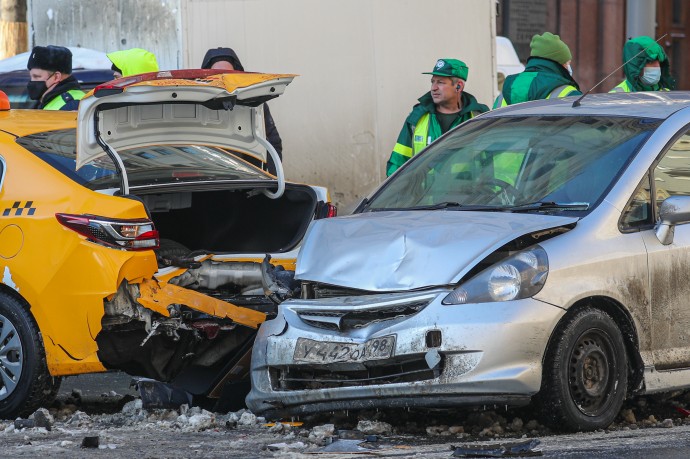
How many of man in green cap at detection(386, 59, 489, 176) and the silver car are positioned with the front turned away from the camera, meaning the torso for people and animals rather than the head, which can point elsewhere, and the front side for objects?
0

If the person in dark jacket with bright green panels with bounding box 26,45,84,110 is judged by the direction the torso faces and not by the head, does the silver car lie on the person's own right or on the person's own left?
on the person's own left

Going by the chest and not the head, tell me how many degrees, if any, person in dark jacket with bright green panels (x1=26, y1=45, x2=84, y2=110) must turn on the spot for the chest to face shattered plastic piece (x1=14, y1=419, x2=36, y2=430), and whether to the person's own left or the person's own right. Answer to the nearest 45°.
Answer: approximately 45° to the person's own left

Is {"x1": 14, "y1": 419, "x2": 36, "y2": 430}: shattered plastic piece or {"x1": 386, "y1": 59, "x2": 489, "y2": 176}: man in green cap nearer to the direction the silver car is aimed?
the shattered plastic piece

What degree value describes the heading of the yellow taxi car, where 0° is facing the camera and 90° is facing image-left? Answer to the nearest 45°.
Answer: approximately 135°

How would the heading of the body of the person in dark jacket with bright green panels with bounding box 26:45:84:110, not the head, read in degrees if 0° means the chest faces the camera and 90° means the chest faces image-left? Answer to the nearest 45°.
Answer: approximately 45°

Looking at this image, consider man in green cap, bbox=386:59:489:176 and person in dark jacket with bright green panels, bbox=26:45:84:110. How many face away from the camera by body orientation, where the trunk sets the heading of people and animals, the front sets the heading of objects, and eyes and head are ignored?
0
